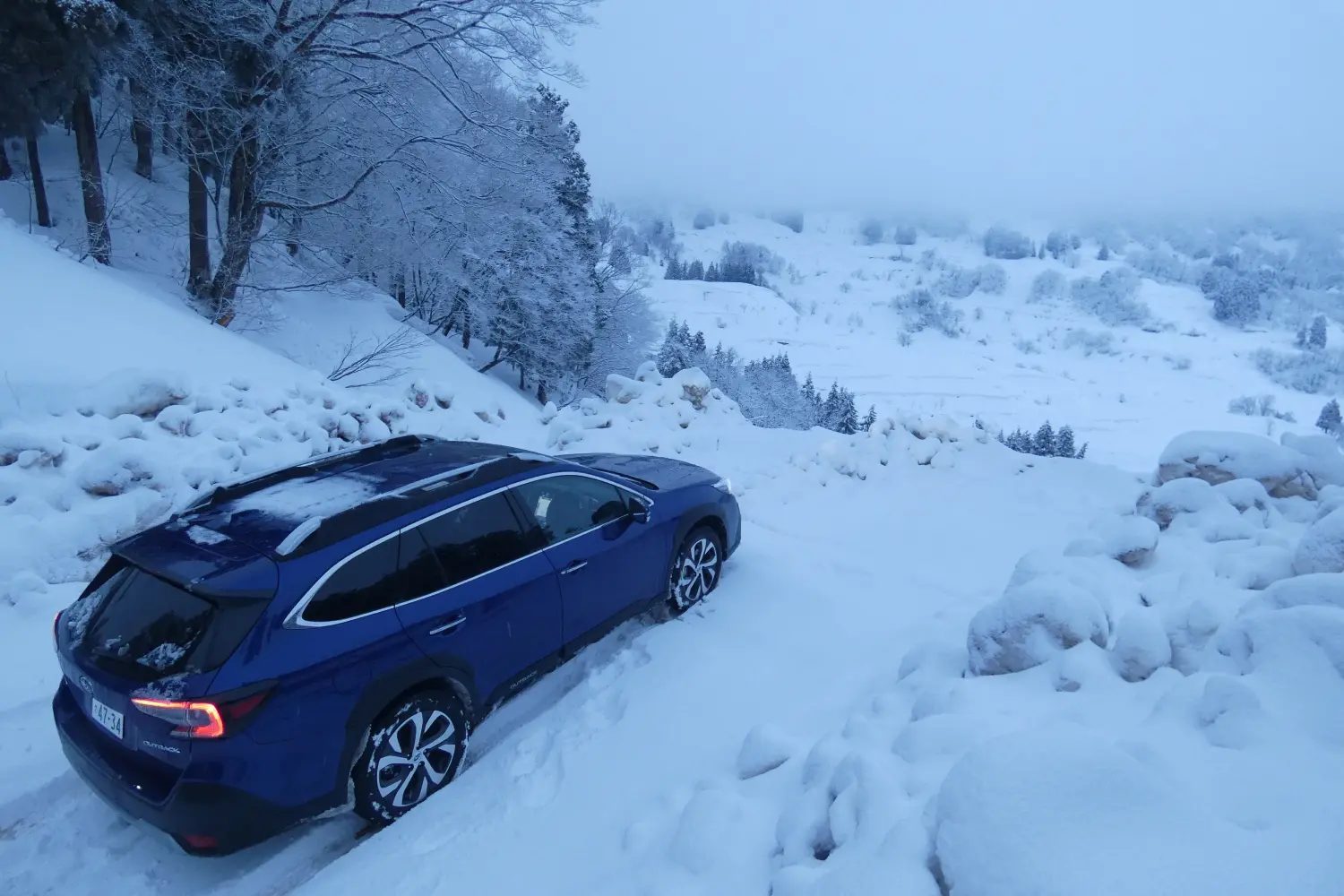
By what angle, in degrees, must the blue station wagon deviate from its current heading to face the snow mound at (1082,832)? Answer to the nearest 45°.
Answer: approximately 90° to its right

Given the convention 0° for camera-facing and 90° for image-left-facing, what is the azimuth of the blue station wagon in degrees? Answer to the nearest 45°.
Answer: approximately 225°

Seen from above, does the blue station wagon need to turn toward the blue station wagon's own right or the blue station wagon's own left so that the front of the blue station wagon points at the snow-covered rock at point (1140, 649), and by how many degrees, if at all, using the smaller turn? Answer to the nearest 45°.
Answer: approximately 45° to the blue station wagon's own right

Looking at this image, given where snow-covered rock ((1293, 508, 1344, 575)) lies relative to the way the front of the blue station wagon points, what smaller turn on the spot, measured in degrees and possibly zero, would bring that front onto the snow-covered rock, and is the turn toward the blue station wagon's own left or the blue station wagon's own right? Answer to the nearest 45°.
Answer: approximately 45° to the blue station wagon's own right

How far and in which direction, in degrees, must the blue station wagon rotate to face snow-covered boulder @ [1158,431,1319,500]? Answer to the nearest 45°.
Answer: approximately 45° to its right

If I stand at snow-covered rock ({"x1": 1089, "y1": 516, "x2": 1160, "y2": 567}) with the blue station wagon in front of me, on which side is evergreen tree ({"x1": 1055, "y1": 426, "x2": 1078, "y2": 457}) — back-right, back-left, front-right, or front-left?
back-right

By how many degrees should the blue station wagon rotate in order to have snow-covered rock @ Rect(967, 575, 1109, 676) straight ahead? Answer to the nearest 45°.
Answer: approximately 45° to its right
